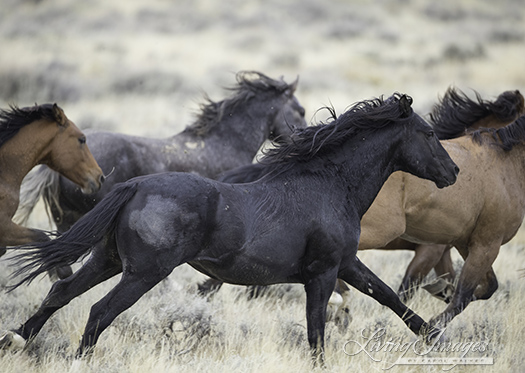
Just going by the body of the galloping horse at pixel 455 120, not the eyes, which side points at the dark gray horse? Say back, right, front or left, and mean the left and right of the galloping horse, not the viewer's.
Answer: back

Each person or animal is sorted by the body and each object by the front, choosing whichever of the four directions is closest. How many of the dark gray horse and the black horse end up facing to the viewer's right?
2

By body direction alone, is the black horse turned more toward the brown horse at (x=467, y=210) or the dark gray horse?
the brown horse

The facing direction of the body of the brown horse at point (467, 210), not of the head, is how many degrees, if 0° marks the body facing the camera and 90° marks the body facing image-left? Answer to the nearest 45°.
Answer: approximately 270°

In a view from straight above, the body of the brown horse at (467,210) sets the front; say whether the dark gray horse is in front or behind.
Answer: behind

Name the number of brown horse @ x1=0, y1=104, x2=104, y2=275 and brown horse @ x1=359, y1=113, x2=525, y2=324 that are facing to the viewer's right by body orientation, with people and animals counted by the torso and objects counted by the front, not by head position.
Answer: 2

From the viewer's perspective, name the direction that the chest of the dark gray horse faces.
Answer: to the viewer's right

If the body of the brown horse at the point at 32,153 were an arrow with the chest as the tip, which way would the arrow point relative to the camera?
to the viewer's right

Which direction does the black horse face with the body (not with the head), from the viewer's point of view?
to the viewer's right

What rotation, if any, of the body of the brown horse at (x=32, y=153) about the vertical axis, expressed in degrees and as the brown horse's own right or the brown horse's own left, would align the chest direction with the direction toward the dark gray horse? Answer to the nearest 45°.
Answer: approximately 45° to the brown horse's own left
